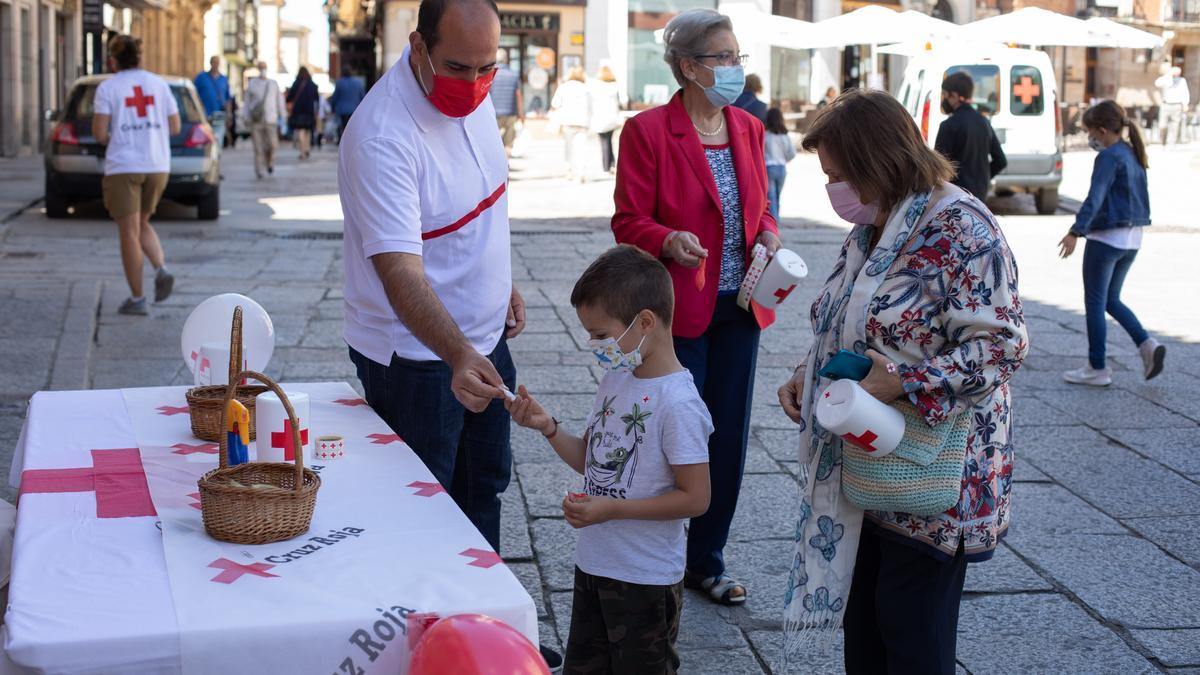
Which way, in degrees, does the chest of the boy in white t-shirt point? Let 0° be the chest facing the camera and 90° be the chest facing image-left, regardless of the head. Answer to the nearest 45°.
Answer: approximately 45°

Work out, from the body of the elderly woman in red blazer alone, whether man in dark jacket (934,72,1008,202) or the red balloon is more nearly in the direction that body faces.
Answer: the red balloon

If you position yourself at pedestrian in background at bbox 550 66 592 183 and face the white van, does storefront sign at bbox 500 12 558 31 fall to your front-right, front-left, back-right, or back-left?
back-left

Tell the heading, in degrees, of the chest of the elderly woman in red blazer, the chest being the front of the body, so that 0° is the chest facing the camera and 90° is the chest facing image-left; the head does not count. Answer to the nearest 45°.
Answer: approximately 315°

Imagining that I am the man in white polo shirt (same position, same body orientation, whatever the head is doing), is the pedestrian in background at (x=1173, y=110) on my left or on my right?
on my left

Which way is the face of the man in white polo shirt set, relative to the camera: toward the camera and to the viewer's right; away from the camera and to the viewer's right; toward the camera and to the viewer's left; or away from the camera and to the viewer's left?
toward the camera and to the viewer's right

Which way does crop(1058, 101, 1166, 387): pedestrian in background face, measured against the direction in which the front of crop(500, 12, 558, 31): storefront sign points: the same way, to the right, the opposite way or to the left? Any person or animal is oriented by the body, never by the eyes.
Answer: to the right

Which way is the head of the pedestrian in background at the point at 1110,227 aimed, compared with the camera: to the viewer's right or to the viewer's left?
to the viewer's left

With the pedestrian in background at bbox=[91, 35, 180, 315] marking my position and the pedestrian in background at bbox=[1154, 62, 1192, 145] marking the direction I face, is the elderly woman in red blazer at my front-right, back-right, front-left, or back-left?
back-right

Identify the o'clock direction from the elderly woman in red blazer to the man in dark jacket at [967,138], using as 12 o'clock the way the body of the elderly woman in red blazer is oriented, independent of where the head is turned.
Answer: The man in dark jacket is roughly at 8 o'clock from the elderly woman in red blazer.
